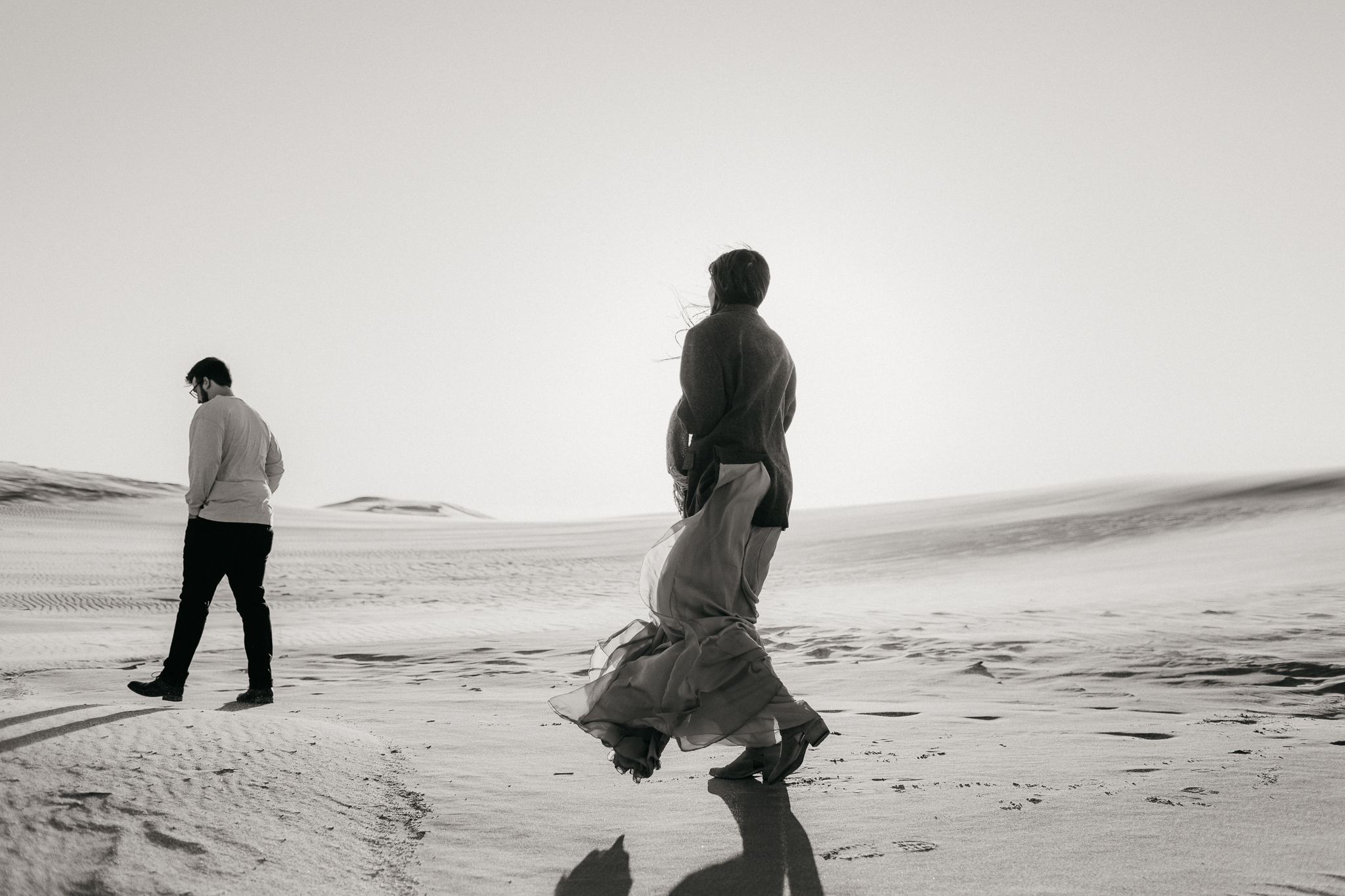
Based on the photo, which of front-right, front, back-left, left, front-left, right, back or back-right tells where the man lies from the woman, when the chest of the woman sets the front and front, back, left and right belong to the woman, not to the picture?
front

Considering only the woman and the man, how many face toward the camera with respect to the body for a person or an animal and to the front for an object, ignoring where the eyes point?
0

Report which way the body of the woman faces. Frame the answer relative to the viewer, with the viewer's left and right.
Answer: facing away from the viewer and to the left of the viewer

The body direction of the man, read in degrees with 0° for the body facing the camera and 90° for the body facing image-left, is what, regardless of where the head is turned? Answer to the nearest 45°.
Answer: approximately 135°

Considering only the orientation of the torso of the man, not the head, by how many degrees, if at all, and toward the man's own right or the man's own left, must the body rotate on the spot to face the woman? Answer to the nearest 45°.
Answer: approximately 180°
